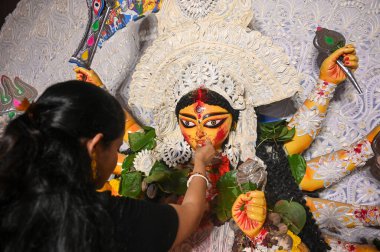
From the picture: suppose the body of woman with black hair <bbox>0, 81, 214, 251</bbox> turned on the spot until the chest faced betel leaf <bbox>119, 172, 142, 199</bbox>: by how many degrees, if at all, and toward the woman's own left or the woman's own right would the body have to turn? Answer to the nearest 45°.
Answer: approximately 45° to the woman's own left

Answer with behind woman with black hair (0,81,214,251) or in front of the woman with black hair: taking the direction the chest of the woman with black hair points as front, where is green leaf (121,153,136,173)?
in front

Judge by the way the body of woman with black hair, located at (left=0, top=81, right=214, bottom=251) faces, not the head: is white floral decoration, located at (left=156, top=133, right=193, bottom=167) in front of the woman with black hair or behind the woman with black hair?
in front

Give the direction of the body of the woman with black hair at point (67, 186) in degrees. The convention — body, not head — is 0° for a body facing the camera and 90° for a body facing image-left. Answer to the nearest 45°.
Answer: approximately 225°

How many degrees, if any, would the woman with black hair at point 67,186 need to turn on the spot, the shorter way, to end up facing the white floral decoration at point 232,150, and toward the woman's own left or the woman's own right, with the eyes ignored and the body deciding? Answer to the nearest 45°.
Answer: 0° — they already face it

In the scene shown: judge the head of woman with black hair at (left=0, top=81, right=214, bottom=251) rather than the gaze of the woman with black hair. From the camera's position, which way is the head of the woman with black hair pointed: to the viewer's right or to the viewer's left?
to the viewer's right
